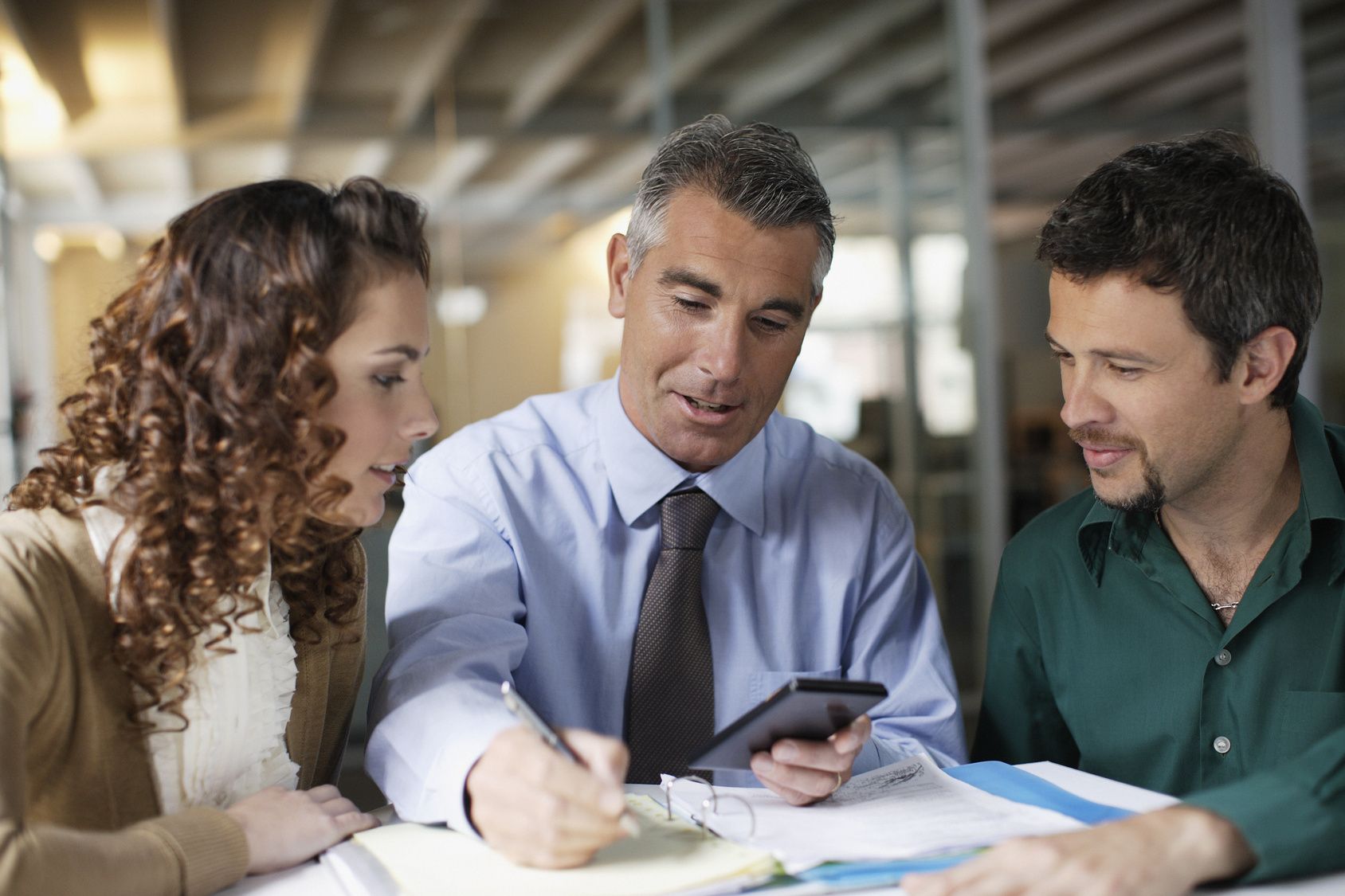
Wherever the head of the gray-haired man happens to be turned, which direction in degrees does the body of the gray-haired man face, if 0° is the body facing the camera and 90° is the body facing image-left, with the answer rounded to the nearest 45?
approximately 0°

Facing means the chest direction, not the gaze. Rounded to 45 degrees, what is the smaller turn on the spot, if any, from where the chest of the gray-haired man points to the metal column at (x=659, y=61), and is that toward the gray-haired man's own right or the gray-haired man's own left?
approximately 180°

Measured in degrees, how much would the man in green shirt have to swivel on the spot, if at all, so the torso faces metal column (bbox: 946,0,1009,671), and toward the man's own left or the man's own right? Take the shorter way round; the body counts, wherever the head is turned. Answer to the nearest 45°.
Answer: approximately 135° to the man's own right

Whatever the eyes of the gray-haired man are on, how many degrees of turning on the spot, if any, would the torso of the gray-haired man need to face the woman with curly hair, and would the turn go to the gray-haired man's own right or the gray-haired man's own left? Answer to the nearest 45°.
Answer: approximately 45° to the gray-haired man's own right

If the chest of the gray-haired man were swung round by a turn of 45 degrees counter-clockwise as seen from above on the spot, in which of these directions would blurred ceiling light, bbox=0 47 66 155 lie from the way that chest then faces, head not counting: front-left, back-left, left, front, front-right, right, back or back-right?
back

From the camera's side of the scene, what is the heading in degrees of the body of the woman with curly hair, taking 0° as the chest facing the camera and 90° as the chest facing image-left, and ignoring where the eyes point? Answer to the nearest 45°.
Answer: approximately 315°

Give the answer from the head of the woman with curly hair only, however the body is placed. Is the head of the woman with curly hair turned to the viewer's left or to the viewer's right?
to the viewer's right

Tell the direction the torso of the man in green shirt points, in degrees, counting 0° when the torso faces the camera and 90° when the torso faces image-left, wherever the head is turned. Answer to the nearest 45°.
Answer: approximately 45°

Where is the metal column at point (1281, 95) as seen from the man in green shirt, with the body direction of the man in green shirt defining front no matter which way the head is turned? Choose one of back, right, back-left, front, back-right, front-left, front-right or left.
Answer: back-right

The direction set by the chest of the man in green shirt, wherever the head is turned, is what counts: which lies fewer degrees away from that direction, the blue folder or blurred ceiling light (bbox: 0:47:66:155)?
the blue folder
